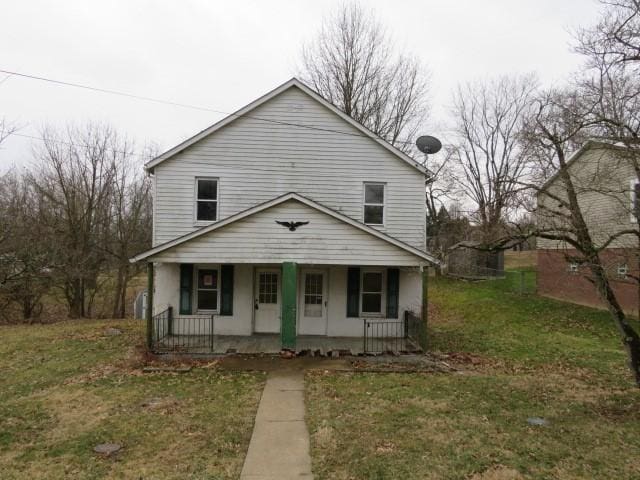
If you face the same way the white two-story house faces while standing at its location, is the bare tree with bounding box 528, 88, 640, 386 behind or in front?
in front

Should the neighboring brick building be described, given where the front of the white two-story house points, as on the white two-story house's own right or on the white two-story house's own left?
on the white two-story house's own left

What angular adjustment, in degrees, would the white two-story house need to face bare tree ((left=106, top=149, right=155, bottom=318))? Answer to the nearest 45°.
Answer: approximately 135° to its right

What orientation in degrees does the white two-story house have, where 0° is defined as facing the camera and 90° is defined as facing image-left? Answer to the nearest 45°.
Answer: approximately 0°

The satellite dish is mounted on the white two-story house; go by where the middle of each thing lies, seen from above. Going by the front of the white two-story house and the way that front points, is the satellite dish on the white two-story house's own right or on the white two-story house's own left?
on the white two-story house's own left

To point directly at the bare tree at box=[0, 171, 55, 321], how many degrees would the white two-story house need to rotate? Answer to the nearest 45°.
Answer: approximately 135° to its right
